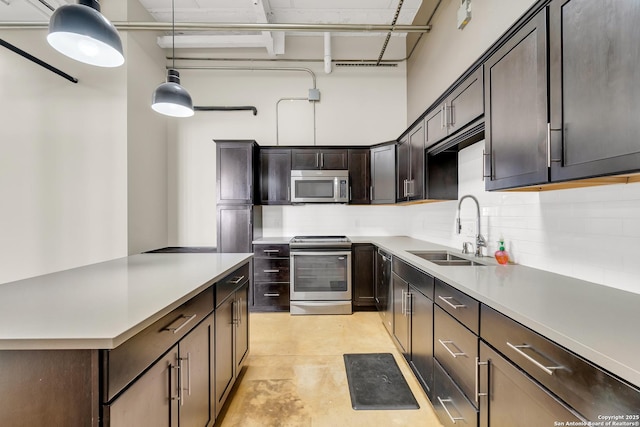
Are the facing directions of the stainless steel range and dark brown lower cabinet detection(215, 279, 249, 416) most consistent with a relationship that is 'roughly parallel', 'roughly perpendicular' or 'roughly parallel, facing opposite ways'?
roughly perpendicular

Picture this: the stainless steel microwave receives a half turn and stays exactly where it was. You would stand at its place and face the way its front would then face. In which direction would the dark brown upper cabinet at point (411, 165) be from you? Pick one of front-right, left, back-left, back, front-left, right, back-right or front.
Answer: back-right

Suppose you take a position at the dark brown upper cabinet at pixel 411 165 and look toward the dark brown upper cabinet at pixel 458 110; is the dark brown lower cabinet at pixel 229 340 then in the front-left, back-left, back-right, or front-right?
front-right

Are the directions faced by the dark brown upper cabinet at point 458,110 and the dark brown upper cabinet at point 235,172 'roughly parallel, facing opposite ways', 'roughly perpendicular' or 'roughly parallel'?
roughly perpendicular

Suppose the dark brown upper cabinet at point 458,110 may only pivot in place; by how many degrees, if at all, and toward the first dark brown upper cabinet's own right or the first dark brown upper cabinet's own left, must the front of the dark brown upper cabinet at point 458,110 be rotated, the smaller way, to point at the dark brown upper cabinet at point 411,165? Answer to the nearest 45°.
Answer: approximately 90° to the first dark brown upper cabinet's own right

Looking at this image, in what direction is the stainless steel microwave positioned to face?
toward the camera

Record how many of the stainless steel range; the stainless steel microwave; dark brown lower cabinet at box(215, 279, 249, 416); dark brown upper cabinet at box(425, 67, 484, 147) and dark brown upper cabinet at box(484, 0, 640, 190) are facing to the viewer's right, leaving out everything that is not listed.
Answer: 1

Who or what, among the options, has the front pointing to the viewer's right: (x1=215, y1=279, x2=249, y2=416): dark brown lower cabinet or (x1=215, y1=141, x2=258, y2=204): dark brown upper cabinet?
the dark brown lower cabinet

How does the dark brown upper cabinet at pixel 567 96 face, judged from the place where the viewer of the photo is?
facing the viewer and to the left of the viewer

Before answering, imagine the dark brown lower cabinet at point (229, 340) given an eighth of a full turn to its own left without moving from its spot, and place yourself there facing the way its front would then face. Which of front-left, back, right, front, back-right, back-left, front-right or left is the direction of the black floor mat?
front-right

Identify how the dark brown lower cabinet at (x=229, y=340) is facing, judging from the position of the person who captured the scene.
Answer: facing to the right of the viewer

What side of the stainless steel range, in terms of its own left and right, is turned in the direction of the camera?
front

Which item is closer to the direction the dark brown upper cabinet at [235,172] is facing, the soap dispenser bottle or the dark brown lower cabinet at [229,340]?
the dark brown lower cabinet

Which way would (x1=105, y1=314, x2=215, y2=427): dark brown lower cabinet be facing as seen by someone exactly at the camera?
facing the viewer and to the right of the viewer
